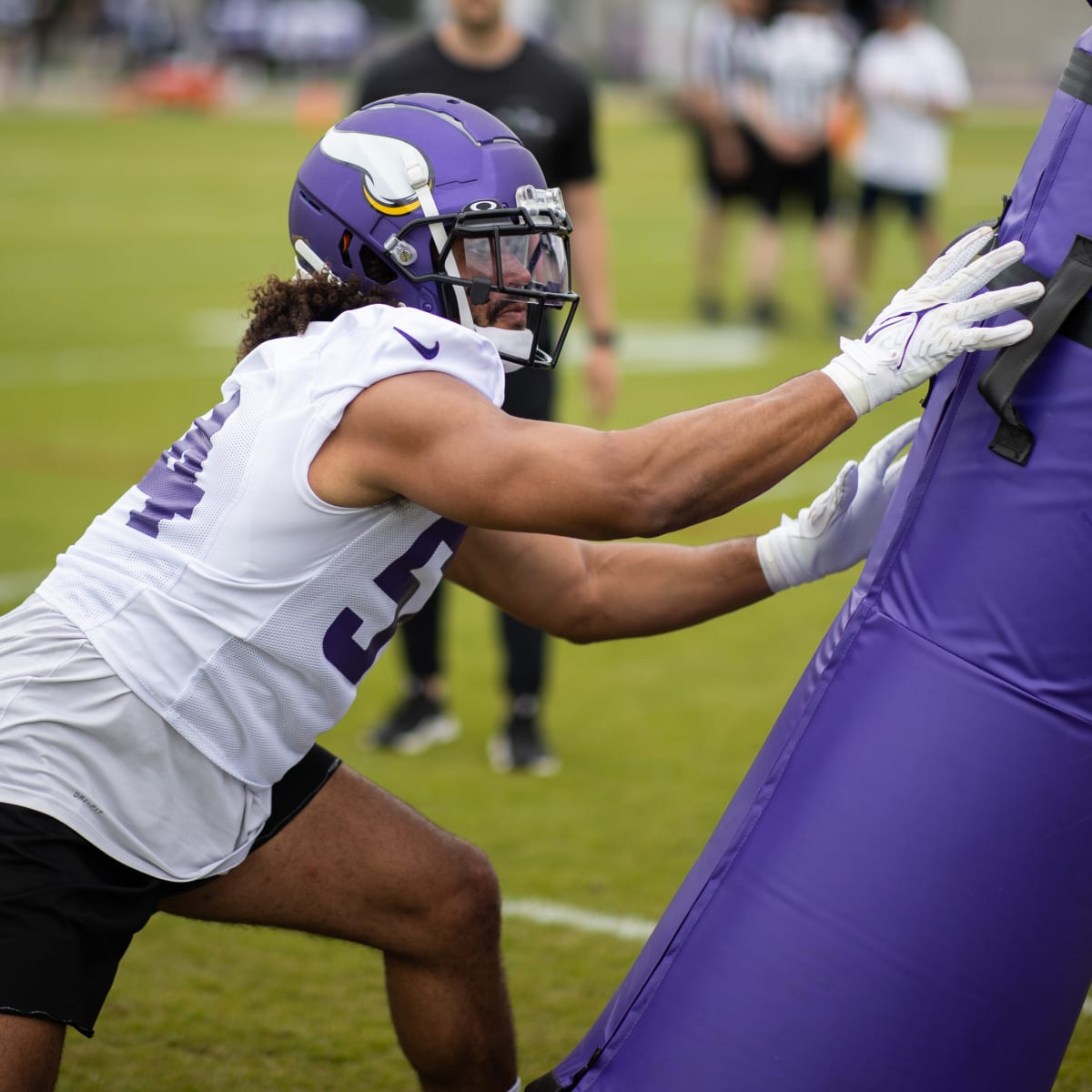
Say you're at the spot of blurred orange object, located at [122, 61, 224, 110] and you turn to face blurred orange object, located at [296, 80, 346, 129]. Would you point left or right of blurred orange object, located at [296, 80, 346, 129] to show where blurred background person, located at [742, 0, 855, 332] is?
right

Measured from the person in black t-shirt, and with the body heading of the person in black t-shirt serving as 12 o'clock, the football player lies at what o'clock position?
The football player is roughly at 12 o'clock from the person in black t-shirt.

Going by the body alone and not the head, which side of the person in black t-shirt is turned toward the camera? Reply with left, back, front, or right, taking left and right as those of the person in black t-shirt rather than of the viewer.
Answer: front

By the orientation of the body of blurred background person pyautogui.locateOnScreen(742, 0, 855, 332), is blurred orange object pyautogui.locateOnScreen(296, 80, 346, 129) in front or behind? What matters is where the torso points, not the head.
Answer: behind

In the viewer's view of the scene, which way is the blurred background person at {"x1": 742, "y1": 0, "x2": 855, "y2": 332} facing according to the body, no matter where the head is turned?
toward the camera

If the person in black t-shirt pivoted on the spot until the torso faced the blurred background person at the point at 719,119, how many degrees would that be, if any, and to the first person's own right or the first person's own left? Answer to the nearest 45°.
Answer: approximately 180°

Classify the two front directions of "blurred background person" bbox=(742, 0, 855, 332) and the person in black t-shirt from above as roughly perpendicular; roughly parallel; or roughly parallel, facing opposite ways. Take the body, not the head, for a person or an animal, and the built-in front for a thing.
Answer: roughly parallel

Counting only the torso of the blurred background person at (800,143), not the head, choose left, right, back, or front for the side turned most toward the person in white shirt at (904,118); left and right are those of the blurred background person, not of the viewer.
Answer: left

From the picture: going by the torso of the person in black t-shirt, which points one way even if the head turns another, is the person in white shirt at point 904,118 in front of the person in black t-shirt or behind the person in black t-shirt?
behind

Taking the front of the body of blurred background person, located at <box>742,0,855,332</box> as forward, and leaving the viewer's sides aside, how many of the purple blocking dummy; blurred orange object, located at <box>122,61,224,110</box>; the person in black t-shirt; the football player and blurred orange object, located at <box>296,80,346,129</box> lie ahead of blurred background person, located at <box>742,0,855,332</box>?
3

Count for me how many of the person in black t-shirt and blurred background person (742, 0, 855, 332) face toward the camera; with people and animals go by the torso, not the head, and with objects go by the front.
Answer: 2

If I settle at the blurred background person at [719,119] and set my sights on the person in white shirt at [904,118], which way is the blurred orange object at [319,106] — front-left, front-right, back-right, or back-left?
back-left

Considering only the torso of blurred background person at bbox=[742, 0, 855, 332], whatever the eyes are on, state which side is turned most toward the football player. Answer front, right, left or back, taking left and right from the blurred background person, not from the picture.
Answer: front

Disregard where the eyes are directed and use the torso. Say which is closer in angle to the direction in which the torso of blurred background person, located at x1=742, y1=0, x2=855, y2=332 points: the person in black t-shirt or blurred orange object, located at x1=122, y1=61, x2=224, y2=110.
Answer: the person in black t-shirt

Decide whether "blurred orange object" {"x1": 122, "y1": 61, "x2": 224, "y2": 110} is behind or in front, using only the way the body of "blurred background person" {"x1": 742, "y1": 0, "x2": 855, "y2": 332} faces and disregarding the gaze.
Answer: behind

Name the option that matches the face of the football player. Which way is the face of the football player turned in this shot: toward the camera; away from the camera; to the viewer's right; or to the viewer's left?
to the viewer's right
